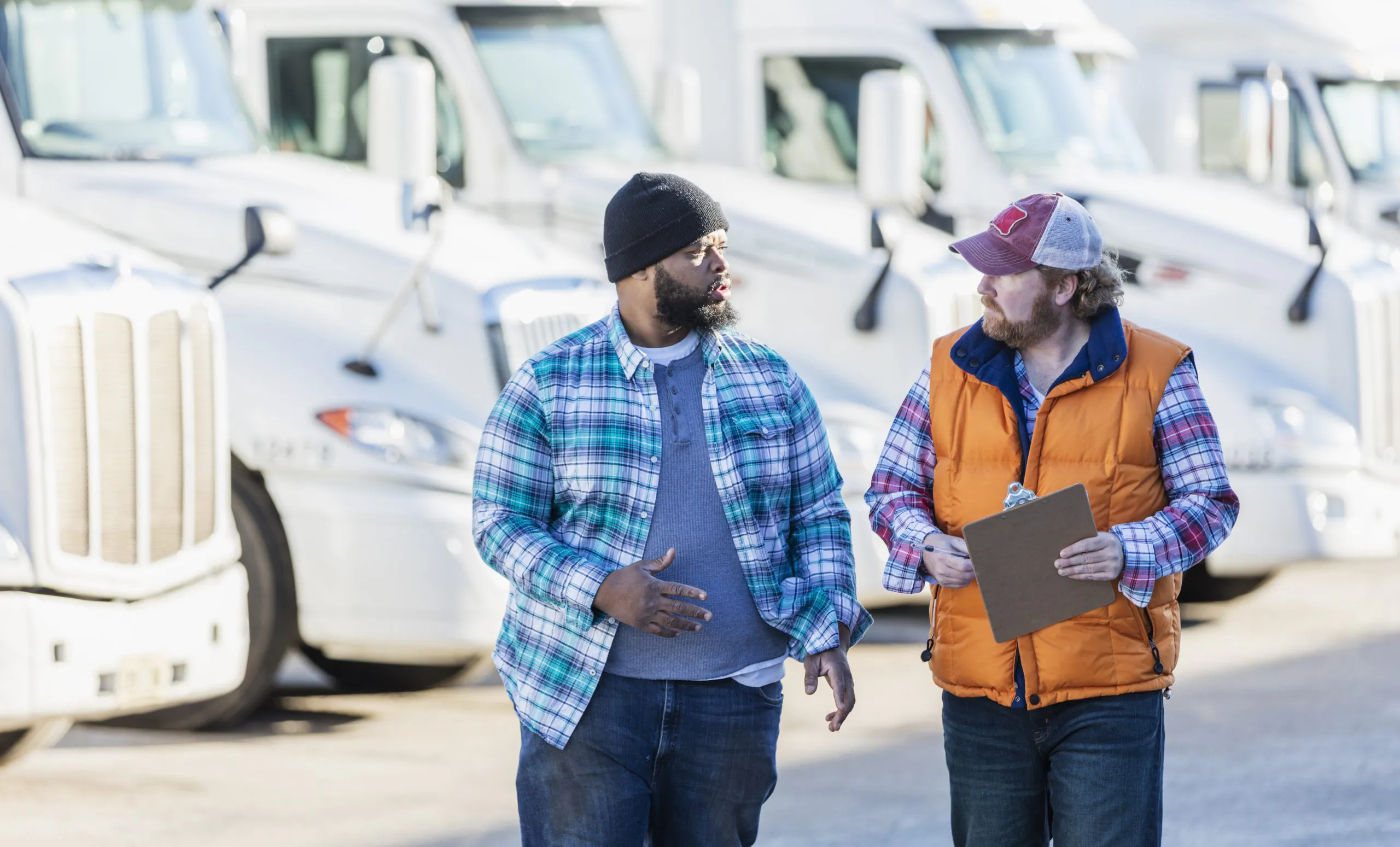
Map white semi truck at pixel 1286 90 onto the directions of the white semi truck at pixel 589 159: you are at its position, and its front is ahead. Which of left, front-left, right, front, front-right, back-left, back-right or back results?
left

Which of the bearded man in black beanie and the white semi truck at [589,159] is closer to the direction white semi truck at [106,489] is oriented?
the bearded man in black beanie

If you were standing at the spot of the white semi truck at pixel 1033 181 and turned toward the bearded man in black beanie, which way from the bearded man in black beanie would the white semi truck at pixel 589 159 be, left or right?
right

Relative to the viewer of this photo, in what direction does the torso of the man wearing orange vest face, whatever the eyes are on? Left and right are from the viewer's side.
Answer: facing the viewer

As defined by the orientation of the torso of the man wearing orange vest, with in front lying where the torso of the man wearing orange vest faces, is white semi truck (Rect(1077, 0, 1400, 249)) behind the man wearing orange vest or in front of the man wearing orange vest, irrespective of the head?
behind

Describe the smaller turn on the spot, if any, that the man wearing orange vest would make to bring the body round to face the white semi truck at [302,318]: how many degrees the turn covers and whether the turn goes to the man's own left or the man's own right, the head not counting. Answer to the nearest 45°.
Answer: approximately 135° to the man's own right

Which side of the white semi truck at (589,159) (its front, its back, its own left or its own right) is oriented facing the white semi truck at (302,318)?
right

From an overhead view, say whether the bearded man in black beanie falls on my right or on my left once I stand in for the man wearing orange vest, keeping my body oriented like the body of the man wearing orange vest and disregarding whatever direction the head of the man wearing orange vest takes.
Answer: on my right

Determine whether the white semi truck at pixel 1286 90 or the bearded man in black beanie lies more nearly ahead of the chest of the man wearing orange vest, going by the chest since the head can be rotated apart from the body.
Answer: the bearded man in black beanie

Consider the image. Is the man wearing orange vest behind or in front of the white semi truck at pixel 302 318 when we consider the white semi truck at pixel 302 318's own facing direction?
in front
